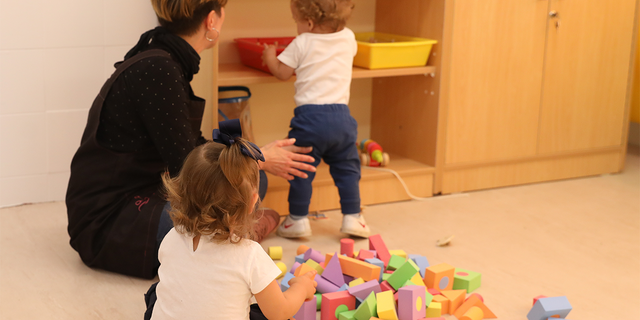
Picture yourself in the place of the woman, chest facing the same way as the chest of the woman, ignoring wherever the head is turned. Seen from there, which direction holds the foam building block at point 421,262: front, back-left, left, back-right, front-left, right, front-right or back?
front-right

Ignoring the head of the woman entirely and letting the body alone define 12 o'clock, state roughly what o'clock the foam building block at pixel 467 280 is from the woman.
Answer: The foam building block is roughly at 2 o'clock from the woman.

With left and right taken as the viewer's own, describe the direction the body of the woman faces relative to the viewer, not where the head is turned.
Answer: facing away from the viewer and to the right of the viewer

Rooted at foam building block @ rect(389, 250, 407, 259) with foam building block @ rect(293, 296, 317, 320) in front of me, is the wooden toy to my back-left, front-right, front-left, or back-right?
back-right

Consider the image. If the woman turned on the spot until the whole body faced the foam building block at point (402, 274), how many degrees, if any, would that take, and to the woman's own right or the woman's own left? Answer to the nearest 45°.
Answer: approximately 90° to the woman's own right

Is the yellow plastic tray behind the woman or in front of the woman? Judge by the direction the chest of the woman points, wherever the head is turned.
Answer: in front

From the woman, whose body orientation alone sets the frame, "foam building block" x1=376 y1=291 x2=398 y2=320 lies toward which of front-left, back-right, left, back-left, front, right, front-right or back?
right

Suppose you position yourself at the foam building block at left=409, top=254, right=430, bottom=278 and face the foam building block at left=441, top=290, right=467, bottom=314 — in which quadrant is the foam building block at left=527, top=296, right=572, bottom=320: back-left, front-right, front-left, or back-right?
front-left

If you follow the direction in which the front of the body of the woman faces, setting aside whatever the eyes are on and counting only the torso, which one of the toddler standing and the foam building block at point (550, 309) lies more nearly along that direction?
the toddler standing

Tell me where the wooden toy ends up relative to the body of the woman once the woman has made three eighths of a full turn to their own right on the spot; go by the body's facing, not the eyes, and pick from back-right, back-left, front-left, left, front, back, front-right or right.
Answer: back-left

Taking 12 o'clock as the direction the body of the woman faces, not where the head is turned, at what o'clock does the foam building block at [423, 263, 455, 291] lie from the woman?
The foam building block is roughly at 2 o'clock from the woman.

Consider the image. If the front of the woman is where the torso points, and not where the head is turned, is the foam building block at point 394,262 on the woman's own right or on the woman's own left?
on the woman's own right

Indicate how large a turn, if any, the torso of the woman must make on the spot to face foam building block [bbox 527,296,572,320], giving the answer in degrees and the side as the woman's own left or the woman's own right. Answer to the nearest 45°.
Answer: approximately 90° to the woman's own right

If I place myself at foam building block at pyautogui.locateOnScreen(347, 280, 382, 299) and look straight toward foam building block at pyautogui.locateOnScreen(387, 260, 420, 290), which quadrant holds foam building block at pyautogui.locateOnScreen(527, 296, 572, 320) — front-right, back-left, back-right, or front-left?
front-right

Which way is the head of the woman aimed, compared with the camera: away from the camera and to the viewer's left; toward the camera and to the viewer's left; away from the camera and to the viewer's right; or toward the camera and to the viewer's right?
away from the camera and to the viewer's right
